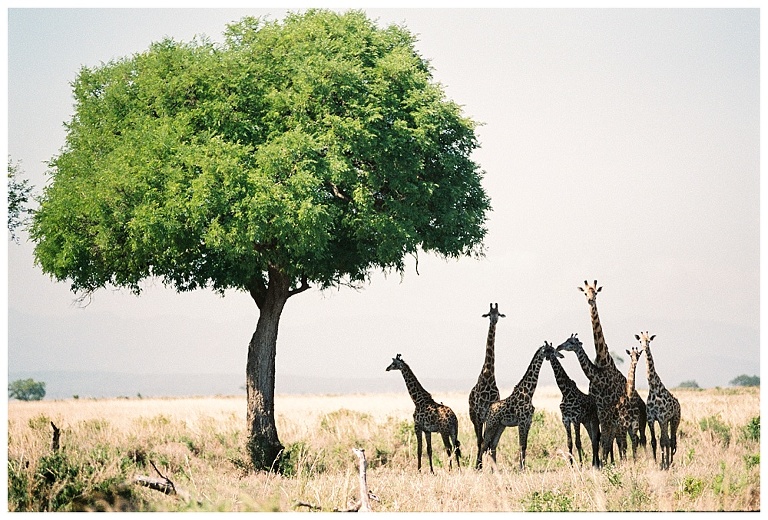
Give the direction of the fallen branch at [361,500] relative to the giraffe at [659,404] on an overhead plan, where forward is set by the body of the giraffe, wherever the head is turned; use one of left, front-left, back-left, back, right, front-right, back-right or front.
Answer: front

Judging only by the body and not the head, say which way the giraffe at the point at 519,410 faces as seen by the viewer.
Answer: to the viewer's right

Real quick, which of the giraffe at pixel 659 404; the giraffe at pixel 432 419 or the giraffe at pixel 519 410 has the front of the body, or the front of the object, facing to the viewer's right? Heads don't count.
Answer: the giraffe at pixel 519 410

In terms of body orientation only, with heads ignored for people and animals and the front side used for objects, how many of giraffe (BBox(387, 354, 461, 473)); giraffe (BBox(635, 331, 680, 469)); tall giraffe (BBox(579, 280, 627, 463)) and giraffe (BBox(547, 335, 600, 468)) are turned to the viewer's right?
0

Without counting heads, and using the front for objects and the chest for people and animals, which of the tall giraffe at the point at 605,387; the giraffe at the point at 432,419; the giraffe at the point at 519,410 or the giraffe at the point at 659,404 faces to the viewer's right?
the giraffe at the point at 519,410

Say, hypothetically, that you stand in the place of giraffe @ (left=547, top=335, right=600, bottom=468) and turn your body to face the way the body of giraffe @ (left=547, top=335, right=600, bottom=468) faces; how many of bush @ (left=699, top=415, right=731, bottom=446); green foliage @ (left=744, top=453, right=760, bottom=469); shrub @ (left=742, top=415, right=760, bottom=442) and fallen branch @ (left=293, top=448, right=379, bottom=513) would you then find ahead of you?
1

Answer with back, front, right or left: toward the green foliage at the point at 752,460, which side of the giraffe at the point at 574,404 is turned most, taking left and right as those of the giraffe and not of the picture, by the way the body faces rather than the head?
back

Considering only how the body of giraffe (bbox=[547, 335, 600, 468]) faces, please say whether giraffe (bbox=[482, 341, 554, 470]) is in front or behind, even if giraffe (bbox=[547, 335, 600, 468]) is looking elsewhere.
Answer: in front

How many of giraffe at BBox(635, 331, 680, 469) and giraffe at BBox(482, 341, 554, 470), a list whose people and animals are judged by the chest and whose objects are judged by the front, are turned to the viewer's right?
1

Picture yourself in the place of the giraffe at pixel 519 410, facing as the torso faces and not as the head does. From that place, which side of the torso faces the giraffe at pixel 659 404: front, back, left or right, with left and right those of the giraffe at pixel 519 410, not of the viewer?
front

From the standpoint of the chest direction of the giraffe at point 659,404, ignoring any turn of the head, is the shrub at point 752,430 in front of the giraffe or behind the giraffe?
behind

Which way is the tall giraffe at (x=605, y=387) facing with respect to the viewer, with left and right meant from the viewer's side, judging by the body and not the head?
facing the viewer and to the left of the viewer

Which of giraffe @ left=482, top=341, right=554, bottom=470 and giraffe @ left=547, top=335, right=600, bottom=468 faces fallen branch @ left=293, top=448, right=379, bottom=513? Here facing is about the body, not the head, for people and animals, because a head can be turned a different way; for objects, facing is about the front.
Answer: giraffe @ left=547, top=335, right=600, bottom=468

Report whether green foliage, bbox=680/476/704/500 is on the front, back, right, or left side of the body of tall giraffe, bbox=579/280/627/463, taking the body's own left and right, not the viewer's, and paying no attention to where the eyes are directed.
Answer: front

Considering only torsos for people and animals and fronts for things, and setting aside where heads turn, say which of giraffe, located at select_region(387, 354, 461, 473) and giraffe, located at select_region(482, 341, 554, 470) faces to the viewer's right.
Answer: giraffe, located at select_region(482, 341, 554, 470)
